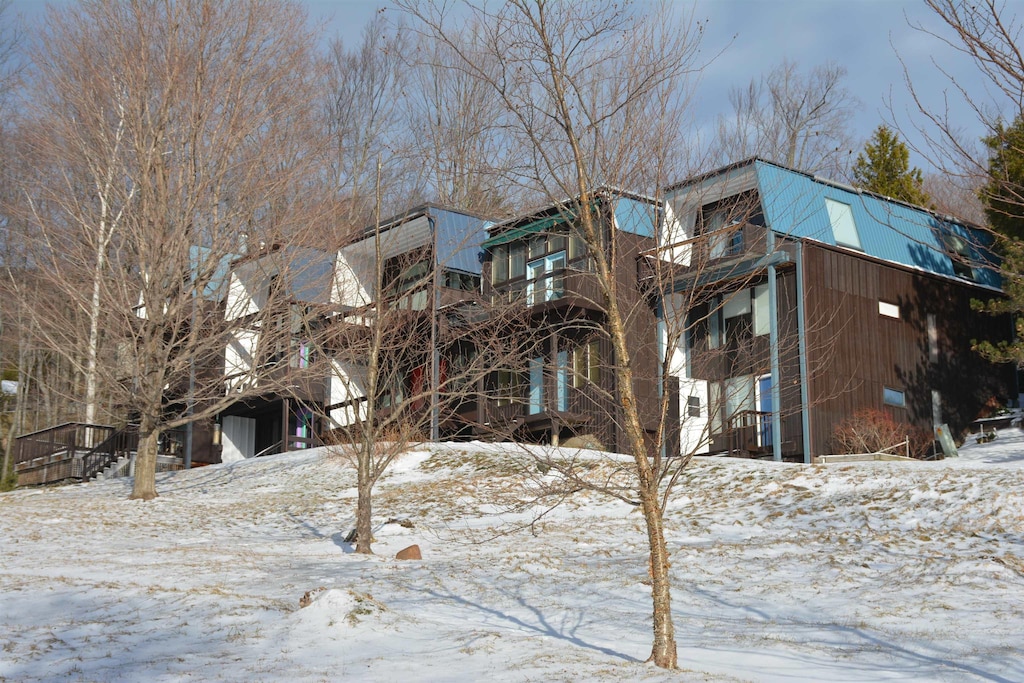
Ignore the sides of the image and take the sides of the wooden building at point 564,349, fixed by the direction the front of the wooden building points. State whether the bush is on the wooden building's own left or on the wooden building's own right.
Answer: on the wooden building's own left

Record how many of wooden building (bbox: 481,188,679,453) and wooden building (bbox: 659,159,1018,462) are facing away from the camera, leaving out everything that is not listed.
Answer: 0

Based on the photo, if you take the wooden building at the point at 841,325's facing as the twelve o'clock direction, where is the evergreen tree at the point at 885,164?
The evergreen tree is roughly at 5 o'clock from the wooden building.

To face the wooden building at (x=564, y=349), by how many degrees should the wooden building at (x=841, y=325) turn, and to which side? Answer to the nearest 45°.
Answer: approximately 45° to its right

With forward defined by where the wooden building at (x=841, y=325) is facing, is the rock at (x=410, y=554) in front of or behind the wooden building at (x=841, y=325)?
in front

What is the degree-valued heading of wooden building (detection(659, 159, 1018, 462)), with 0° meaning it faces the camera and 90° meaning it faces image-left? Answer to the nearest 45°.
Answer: approximately 45°

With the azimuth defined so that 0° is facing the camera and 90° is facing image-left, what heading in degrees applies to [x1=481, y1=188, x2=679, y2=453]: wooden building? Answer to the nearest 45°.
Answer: approximately 45°

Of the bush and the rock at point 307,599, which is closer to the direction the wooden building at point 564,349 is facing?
the rock

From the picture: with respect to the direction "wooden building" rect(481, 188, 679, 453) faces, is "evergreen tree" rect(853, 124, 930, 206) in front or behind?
behind
